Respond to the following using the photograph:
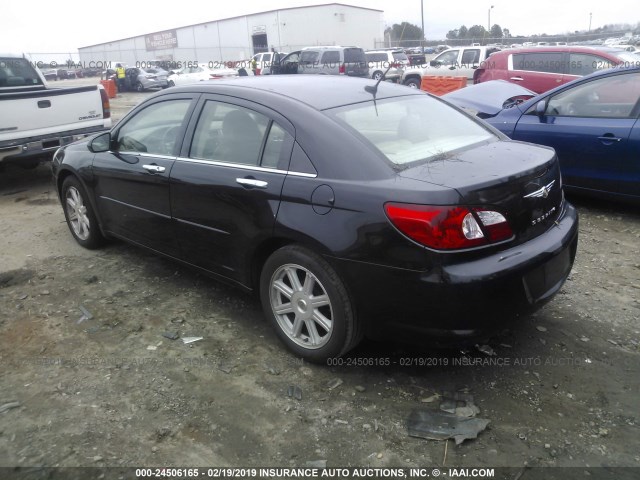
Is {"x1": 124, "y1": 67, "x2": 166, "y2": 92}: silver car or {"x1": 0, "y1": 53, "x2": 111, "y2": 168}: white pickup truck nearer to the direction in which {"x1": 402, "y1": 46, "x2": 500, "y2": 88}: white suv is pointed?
the silver car

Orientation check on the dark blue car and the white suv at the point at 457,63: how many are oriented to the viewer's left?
2

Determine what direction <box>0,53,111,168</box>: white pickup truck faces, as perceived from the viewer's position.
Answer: facing away from the viewer and to the left of the viewer

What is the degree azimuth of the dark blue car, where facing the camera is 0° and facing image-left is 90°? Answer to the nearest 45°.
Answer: approximately 90°

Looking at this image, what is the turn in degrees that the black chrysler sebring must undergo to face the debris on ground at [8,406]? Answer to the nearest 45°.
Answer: approximately 45° to its left

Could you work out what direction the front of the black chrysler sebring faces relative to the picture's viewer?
facing away from the viewer and to the left of the viewer

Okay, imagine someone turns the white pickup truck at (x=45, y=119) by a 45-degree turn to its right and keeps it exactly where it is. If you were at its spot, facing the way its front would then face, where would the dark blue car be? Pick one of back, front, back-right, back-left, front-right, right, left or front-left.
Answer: back-right

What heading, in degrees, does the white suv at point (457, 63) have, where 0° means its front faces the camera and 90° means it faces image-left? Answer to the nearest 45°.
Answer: approximately 90°

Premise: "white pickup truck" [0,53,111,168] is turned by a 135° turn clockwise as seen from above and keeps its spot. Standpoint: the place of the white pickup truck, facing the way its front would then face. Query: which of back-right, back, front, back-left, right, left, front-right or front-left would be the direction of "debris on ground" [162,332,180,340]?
right

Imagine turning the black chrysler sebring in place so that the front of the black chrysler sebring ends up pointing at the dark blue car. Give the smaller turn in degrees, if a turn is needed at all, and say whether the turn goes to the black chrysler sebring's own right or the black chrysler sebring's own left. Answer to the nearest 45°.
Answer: approximately 90° to the black chrysler sebring's own right
